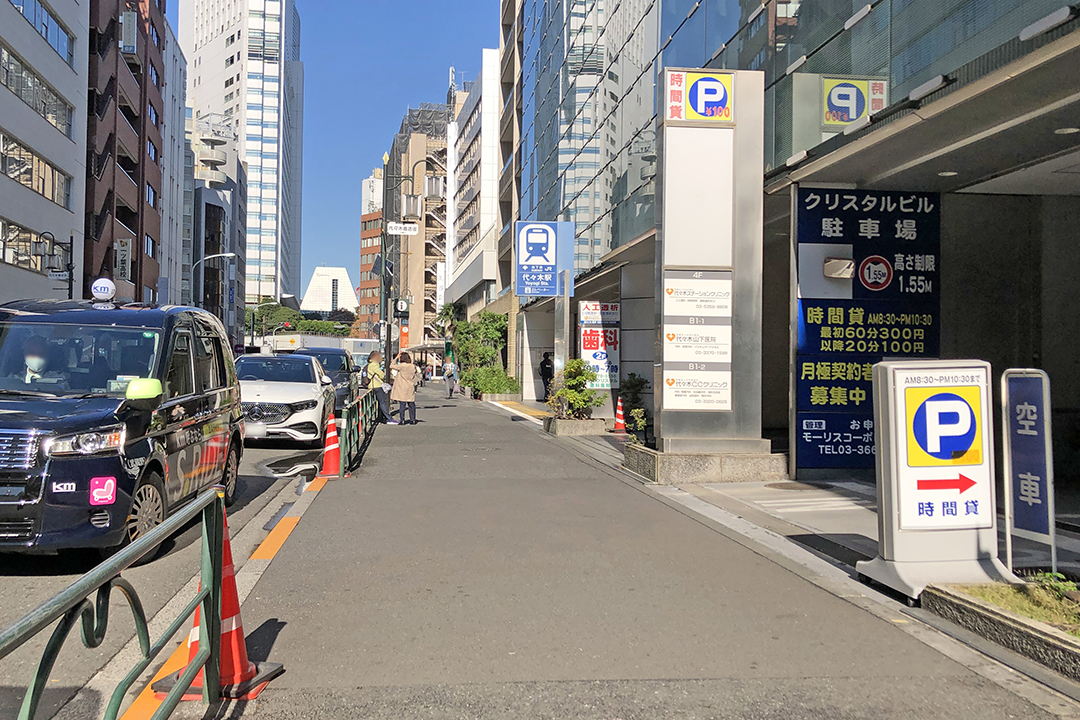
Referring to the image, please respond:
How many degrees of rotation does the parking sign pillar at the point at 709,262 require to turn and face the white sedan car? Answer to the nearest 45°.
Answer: approximately 90° to its right

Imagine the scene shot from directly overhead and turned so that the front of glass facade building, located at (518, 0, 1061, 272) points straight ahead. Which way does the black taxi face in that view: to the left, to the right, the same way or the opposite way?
to the left

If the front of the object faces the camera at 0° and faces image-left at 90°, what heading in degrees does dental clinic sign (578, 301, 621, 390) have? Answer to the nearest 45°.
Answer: approximately 0°

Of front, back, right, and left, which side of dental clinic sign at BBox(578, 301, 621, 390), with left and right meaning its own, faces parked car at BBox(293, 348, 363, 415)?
right

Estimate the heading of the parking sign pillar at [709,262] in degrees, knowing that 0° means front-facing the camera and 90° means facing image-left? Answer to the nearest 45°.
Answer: approximately 0°

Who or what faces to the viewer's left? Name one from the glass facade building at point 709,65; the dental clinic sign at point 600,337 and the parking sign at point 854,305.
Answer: the glass facade building

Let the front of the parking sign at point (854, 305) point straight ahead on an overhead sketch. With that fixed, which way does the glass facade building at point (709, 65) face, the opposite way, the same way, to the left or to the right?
to the right

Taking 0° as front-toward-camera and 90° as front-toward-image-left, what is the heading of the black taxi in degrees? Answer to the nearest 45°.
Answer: approximately 45°

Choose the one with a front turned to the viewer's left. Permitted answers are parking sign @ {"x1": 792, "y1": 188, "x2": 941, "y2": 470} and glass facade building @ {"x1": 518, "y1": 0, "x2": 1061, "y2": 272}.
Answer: the glass facade building
